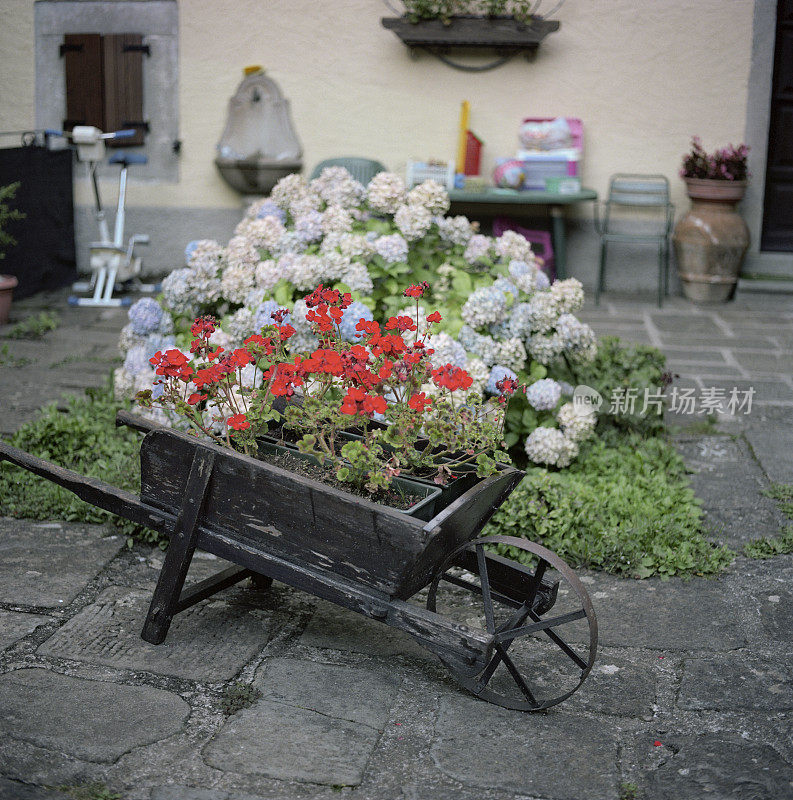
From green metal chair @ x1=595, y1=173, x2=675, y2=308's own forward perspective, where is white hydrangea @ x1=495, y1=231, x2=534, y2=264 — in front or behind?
in front

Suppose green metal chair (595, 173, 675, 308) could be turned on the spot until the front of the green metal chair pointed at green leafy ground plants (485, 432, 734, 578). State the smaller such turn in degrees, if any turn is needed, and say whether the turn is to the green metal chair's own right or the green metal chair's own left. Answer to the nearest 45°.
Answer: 0° — it already faces it

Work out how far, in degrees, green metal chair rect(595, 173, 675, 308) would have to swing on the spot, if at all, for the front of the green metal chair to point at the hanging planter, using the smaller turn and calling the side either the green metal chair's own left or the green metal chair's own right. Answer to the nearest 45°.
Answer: approximately 90° to the green metal chair's own right

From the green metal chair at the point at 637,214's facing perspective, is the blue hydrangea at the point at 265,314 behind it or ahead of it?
ahead

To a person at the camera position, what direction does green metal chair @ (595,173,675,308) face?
facing the viewer

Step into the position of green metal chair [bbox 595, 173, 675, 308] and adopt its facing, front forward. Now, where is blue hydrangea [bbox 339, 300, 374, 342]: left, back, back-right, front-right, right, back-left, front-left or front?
front

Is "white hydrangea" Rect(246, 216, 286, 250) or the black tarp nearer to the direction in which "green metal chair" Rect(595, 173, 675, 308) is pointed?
the white hydrangea

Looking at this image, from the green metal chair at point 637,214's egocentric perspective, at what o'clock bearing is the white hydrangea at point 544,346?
The white hydrangea is roughly at 12 o'clock from the green metal chair.
